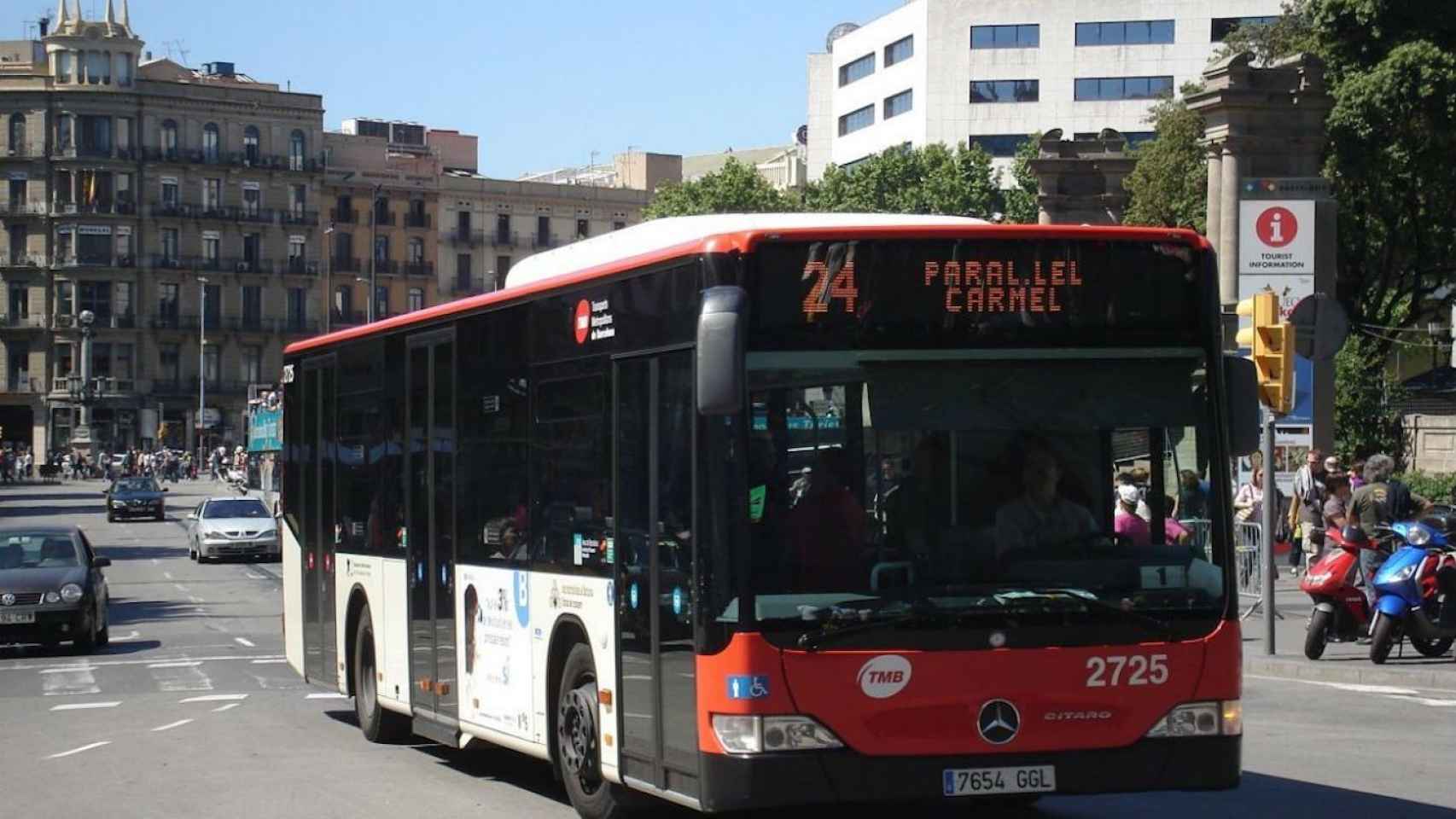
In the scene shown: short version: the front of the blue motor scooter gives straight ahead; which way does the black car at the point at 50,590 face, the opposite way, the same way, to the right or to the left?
to the left

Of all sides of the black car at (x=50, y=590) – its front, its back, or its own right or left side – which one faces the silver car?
back

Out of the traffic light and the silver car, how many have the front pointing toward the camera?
1

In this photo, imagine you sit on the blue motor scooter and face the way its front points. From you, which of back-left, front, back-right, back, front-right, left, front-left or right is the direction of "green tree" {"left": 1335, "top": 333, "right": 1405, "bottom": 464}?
back-right

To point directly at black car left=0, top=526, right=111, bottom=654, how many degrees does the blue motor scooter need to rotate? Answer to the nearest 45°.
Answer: approximately 45° to its right

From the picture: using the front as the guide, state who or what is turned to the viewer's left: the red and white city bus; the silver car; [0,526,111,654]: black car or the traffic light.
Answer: the traffic light

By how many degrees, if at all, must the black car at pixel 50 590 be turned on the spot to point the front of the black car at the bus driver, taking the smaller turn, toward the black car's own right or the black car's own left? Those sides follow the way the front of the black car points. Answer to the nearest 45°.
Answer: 0° — it already faces them

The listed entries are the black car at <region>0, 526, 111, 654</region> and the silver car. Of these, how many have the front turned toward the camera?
2

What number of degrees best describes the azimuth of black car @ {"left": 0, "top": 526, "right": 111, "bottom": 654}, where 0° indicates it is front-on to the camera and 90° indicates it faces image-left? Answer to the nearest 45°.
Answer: approximately 0°

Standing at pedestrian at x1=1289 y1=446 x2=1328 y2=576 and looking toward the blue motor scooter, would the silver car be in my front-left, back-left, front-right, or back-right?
back-right

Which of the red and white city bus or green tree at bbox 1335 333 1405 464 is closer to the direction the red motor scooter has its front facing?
the red and white city bus

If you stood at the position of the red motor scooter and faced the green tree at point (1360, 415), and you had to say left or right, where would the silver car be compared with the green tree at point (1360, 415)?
left

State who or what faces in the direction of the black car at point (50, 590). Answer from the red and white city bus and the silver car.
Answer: the silver car
